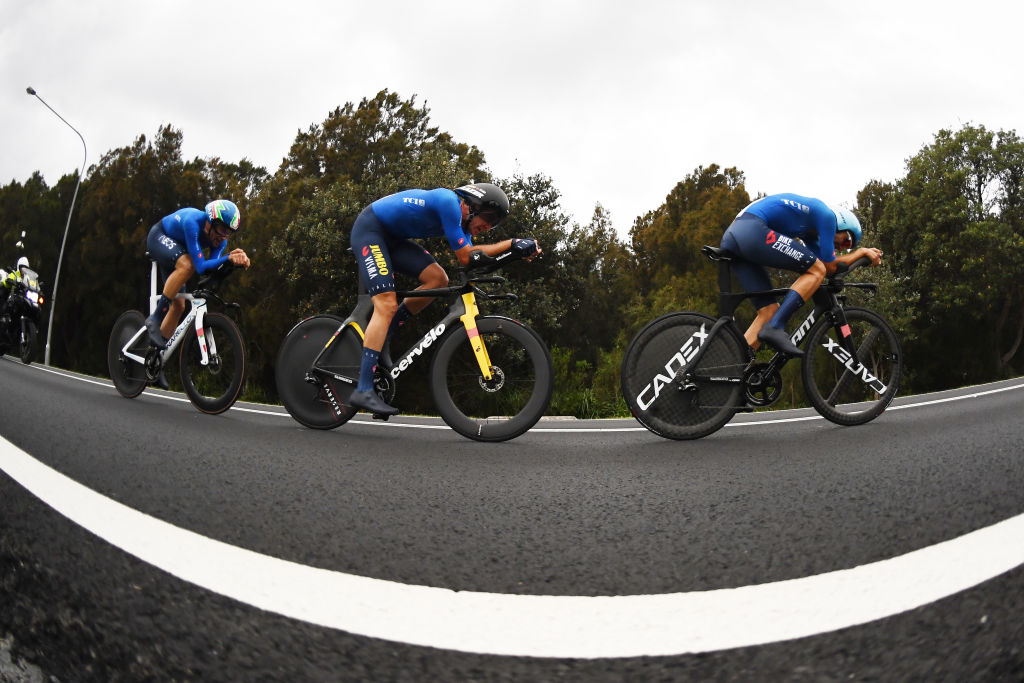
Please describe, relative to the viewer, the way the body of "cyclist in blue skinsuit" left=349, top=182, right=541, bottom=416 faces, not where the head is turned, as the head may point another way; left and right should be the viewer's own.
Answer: facing to the right of the viewer

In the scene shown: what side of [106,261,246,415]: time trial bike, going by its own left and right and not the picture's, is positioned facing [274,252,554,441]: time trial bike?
front

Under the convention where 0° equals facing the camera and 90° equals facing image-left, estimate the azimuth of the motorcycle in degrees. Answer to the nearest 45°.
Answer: approximately 315°

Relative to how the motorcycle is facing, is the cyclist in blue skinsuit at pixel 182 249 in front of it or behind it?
in front

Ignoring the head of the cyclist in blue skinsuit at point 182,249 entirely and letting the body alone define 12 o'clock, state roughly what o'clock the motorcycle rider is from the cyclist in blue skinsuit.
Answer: The motorcycle rider is roughly at 7 o'clock from the cyclist in blue skinsuit.

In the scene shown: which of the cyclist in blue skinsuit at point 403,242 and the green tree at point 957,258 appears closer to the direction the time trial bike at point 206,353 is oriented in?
the cyclist in blue skinsuit

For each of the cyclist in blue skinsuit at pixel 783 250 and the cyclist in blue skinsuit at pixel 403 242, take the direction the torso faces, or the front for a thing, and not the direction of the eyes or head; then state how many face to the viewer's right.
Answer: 2

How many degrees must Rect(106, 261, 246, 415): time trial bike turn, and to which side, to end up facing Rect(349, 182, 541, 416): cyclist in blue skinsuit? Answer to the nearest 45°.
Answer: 0° — it already faces them

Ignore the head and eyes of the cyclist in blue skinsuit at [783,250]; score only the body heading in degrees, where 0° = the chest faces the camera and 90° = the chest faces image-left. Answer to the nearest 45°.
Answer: approximately 270°

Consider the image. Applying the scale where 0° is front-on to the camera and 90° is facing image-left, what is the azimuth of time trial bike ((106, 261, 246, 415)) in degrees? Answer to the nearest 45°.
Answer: approximately 315°

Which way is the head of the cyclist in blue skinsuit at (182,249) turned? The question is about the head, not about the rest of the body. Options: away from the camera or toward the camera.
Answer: toward the camera

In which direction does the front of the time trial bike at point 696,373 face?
to the viewer's right

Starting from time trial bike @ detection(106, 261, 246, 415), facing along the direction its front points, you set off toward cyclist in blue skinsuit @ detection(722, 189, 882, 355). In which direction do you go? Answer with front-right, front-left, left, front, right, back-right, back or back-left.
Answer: front

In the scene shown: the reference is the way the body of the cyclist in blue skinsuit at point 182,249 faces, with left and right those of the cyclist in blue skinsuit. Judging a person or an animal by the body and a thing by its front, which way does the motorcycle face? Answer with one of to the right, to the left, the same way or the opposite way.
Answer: the same way
